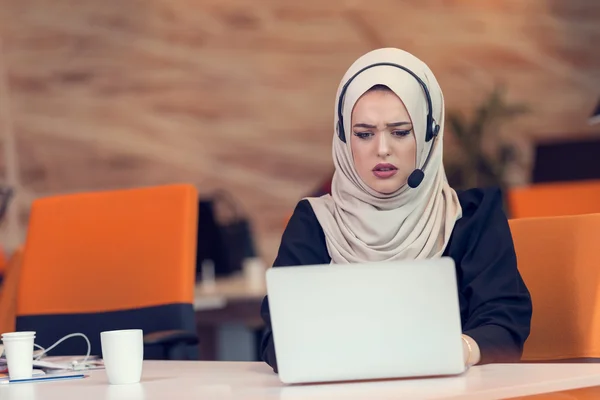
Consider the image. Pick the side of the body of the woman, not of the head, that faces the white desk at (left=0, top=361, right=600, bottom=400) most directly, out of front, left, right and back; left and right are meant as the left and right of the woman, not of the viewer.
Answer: front

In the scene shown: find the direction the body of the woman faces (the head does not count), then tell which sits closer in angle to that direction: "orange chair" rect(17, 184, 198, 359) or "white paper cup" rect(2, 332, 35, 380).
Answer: the white paper cup

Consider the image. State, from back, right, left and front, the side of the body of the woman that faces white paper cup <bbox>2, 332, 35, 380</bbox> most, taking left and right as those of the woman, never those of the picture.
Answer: right

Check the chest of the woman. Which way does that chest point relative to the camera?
toward the camera

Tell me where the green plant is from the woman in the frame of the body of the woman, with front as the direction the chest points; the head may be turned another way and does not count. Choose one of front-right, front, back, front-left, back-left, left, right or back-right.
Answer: back

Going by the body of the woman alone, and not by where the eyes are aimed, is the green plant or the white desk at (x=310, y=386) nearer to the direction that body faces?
the white desk

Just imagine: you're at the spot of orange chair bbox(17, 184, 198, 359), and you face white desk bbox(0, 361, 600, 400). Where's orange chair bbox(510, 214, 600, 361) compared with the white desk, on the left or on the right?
left

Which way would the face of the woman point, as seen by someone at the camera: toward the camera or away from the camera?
toward the camera

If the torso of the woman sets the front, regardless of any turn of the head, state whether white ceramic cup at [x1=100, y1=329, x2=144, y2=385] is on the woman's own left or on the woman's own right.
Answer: on the woman's own right

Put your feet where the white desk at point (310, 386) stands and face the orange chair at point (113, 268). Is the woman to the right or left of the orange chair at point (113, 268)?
right

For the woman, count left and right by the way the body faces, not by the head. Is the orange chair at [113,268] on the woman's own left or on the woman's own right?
on the woman's own right
